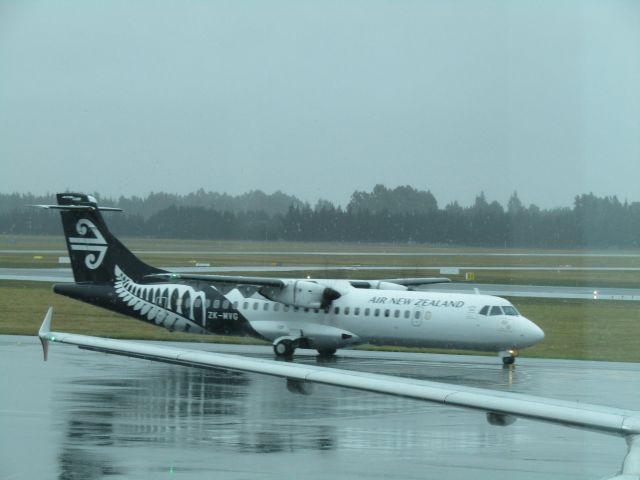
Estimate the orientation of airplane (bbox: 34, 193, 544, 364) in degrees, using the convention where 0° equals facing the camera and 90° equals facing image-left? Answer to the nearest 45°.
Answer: approximately 315°
